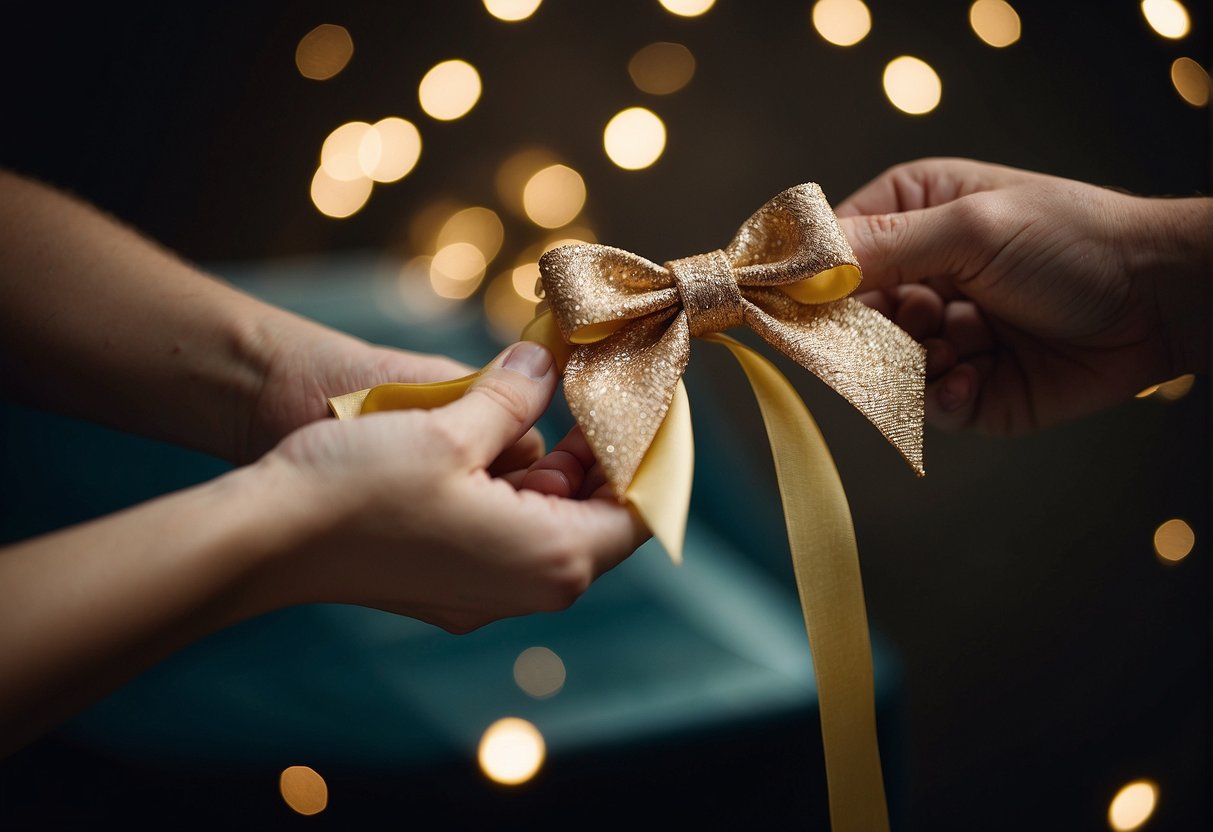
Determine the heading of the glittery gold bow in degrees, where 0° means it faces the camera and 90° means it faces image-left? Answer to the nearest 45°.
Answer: approximately 0°
